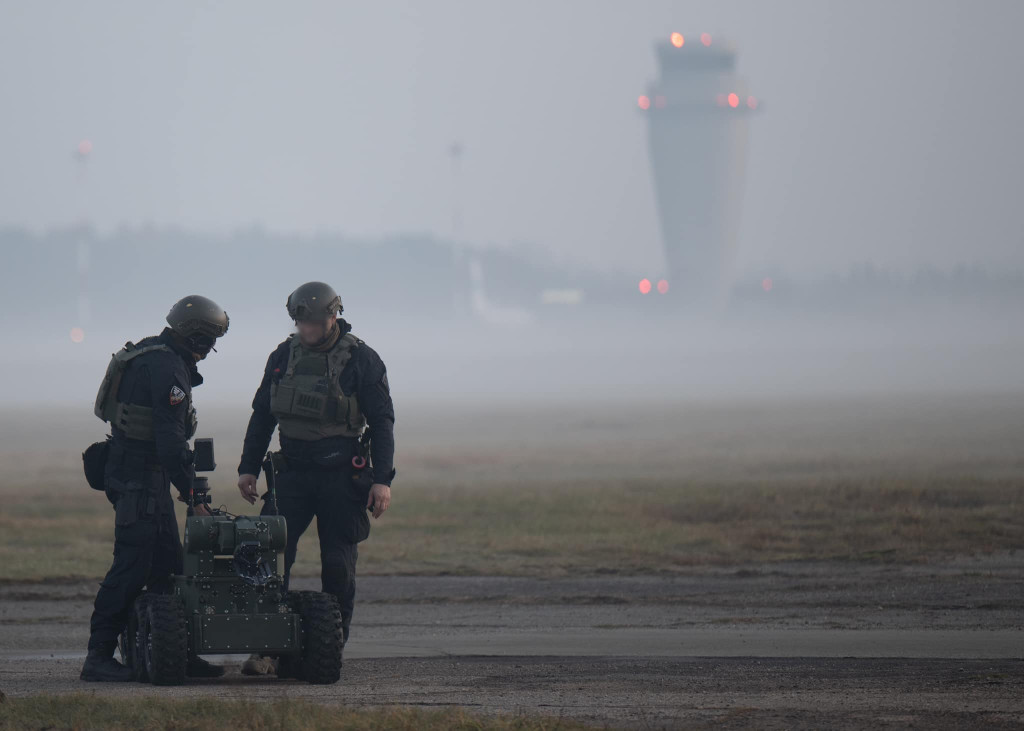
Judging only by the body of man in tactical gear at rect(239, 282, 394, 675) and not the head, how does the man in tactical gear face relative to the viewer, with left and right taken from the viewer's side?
facing the viewer and to the left of the viewer

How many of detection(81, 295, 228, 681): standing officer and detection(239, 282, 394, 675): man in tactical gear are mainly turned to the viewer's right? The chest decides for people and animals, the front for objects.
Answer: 1

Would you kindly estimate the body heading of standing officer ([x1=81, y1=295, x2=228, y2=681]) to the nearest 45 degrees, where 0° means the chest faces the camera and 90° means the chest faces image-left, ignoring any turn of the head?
approximately 270°

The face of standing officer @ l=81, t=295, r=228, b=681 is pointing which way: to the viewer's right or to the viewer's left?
to the viewer's right

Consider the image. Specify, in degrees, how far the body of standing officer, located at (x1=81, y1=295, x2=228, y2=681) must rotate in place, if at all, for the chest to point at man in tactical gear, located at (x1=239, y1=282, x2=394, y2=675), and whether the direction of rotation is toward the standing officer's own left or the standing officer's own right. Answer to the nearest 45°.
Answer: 0° — they already face them

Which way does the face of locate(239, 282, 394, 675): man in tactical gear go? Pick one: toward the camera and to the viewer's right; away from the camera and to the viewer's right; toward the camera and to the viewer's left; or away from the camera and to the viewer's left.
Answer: toward the camera and to the viewer's left

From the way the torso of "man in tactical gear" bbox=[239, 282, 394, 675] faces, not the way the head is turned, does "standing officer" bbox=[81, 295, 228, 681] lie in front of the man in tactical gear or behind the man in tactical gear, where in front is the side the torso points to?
in front

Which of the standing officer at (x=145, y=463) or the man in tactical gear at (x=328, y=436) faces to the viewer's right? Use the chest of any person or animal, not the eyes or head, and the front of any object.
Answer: the standing officer
